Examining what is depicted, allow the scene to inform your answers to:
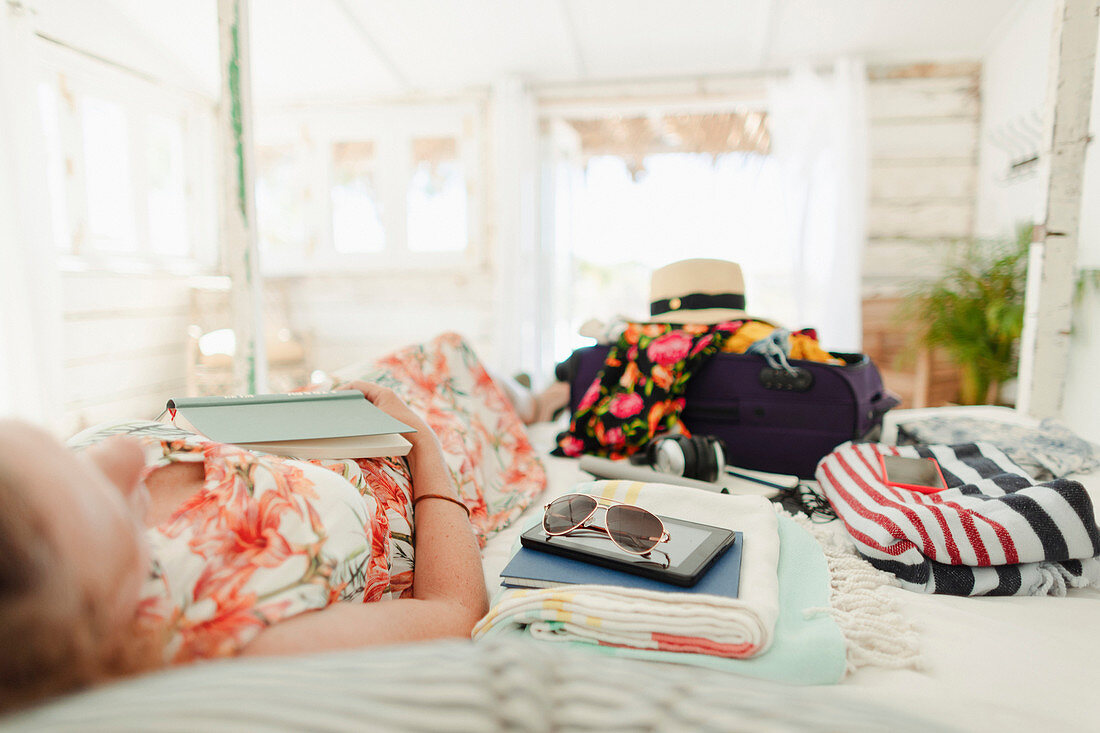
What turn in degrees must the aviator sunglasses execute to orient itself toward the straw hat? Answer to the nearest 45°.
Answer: approximately 135° to its right

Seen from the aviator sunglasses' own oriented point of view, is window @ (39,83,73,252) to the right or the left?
on its right

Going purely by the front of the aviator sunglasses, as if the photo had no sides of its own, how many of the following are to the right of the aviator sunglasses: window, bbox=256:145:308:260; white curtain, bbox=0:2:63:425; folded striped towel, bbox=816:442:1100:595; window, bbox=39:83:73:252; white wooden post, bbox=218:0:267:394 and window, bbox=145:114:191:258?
5

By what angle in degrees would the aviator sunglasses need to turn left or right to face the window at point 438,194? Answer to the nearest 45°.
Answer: approximately 135° to its right

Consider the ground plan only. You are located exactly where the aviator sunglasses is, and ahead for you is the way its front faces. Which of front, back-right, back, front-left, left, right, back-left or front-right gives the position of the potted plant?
back

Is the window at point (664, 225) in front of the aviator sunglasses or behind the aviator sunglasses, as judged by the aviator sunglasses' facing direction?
behind

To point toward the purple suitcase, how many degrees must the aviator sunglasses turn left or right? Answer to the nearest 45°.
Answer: approximately 180°

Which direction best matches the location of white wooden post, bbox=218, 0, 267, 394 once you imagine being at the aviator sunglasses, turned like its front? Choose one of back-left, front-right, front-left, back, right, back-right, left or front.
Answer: right

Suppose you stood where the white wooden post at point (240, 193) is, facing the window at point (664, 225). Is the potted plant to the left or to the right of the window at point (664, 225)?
right

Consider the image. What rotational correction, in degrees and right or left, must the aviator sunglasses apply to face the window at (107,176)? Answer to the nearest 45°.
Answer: approximately 90° to its right

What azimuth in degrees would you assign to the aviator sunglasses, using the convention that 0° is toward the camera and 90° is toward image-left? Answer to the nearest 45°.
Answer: approximately 45°

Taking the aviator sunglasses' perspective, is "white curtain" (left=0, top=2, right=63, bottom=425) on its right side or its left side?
on its right

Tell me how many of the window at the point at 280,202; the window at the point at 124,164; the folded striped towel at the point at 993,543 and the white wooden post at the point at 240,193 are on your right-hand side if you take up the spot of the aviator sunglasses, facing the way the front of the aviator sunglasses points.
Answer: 3

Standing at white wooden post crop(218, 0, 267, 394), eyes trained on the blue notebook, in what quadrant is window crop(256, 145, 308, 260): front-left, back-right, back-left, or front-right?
back-left
